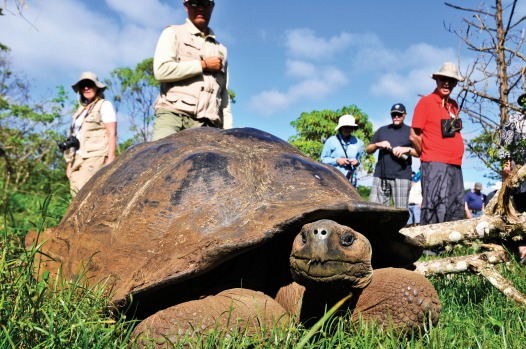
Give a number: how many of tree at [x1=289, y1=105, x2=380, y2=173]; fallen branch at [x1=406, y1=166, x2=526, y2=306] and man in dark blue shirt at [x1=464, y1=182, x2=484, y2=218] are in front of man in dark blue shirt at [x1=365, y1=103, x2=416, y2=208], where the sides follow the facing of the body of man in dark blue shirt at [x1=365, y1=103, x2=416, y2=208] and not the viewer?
1

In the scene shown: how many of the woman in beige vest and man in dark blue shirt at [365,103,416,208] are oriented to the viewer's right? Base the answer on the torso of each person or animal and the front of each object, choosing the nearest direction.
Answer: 0

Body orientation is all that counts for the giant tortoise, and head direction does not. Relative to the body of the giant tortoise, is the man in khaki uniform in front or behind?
behind

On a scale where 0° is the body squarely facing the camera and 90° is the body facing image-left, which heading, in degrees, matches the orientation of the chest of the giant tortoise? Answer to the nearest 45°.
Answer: approximately 315°

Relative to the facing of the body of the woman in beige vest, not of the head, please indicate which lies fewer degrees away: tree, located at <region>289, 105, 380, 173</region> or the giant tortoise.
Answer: the giant tortoise

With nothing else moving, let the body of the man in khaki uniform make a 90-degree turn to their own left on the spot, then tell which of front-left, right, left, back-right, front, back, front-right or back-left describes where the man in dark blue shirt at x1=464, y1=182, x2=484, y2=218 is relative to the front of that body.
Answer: front

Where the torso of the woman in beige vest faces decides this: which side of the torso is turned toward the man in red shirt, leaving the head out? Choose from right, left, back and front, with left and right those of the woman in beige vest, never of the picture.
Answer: left

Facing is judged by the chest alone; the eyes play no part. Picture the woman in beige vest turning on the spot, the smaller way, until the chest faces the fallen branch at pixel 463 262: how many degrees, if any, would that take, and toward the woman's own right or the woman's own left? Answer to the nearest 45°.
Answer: approximately 90° to the woman's own left

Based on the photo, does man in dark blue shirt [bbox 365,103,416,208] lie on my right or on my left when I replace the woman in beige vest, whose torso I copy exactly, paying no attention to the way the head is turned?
on my left

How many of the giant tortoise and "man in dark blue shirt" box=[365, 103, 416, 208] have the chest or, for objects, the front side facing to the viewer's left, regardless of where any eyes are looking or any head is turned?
0

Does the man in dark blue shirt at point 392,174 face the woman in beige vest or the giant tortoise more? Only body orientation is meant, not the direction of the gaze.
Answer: the giant tortoise

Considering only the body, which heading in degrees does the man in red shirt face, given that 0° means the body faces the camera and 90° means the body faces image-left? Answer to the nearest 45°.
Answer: approximately 315°

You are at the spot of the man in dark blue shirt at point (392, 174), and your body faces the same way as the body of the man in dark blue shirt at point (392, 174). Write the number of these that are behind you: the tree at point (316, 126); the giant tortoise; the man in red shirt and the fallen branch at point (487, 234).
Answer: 1
